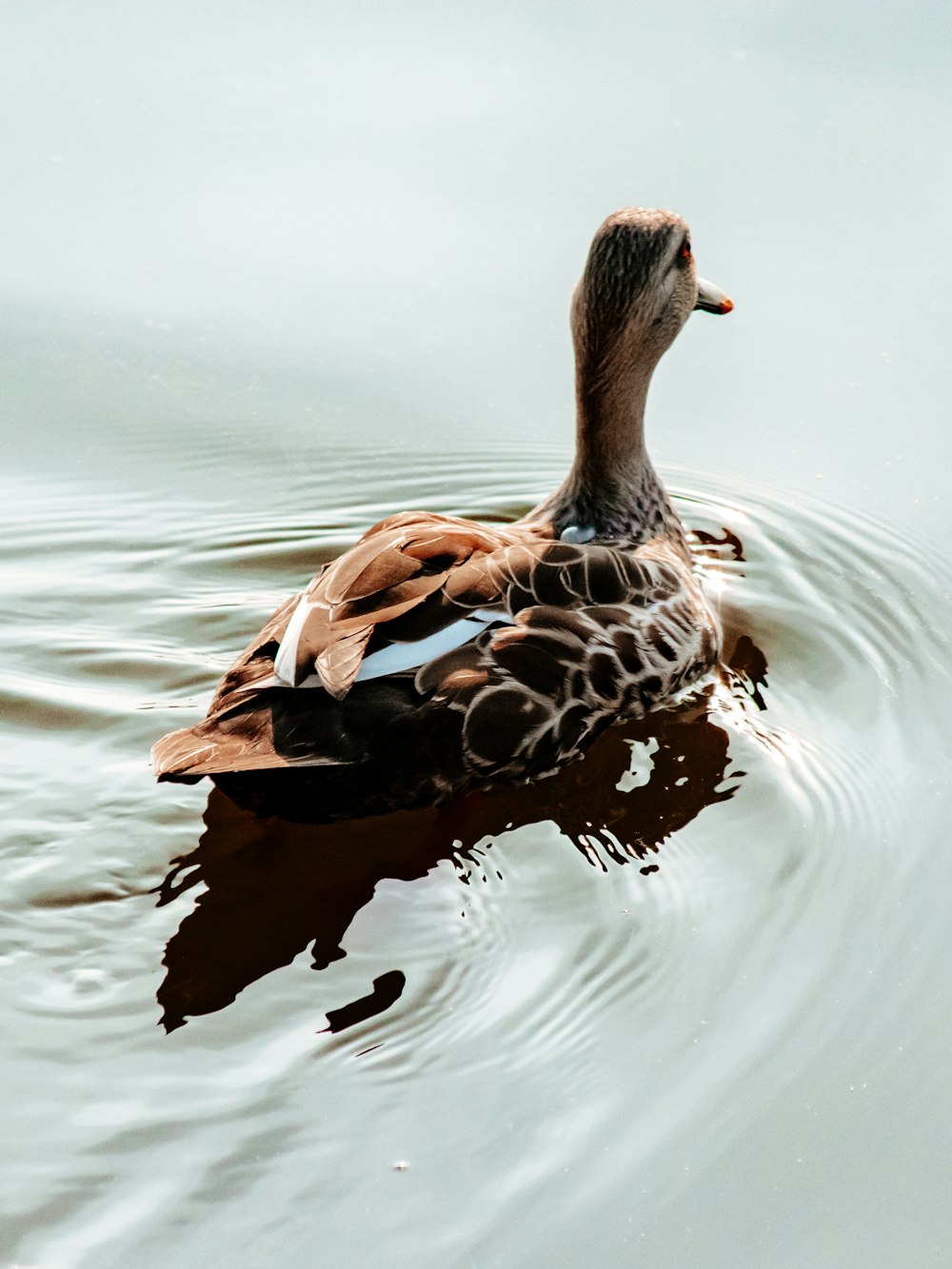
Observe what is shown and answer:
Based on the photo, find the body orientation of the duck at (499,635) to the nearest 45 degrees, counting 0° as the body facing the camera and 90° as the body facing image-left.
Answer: approximately 225°
